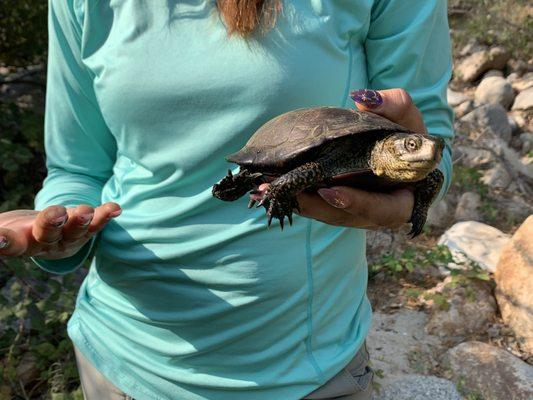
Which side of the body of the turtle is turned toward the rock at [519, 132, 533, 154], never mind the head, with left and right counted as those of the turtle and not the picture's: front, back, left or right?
left

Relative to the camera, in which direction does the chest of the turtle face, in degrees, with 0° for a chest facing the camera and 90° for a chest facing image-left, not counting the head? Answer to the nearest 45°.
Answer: approximately 315°

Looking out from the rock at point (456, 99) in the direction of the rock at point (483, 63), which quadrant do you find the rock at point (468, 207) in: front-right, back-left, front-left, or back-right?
back-right

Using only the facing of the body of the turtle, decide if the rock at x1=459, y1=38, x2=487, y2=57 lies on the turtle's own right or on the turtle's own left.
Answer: on the turtle's own left

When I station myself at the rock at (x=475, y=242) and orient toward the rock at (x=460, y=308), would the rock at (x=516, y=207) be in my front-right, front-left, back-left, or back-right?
back-left

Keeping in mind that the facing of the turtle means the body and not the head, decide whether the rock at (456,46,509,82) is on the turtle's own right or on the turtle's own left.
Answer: on the turtle's own left

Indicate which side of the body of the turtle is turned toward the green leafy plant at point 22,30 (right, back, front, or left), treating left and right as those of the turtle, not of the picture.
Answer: back

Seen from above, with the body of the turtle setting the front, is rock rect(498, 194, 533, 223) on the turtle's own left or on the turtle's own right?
on the turtle's own left
